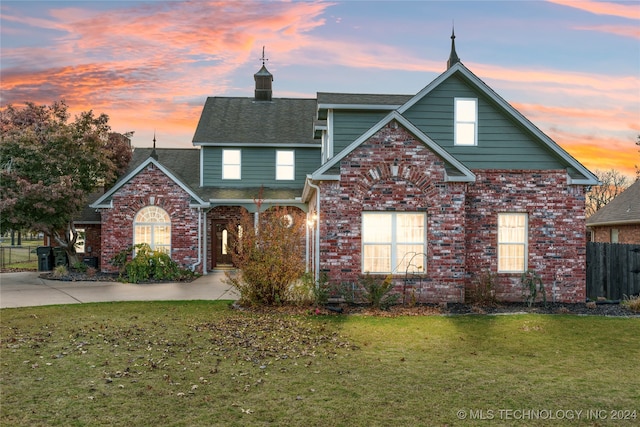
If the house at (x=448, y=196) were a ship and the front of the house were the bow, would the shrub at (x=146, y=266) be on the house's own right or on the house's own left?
on the house's own right

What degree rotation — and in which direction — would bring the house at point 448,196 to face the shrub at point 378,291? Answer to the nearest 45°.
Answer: approximately 45° to its right

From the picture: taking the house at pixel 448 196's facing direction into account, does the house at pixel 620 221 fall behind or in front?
behind

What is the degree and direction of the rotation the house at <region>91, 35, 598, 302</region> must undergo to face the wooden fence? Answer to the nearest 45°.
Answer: approximately 90° to its left

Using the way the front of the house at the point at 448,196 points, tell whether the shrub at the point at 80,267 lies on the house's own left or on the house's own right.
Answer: on the house's own right

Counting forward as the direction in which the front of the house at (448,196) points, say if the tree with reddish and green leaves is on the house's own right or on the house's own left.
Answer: on the house's own right

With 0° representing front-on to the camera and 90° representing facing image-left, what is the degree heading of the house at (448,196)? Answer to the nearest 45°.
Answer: approximately 0°

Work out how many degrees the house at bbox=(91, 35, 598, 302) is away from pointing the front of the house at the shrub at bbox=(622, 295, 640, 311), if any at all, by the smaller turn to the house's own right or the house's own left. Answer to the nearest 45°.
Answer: approximately 90° to the house's own left
